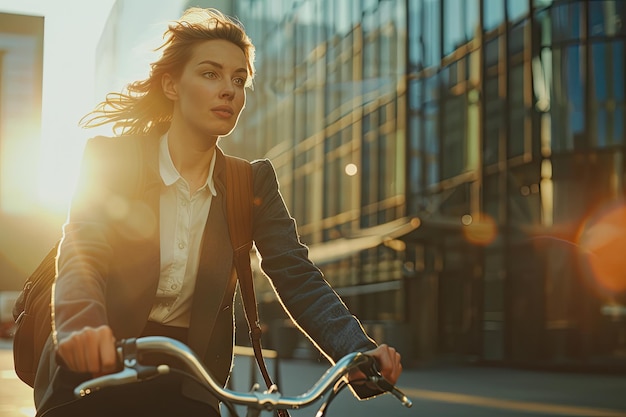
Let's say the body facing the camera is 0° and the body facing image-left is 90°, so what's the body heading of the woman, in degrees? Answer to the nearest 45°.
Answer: approximately 315°

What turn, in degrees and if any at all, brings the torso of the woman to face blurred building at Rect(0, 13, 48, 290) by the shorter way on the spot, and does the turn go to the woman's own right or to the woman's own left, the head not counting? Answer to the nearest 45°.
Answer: approximately 135° to the woman's own left

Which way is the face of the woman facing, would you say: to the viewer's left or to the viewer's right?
to the viewer's right
